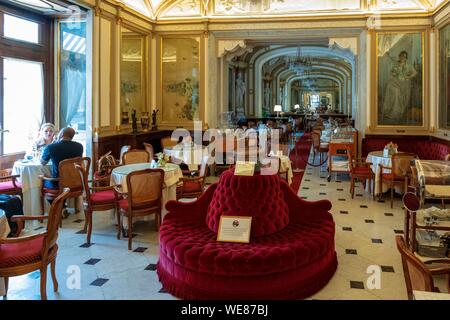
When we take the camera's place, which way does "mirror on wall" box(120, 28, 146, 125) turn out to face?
facing the viewer and to the right of the viewer

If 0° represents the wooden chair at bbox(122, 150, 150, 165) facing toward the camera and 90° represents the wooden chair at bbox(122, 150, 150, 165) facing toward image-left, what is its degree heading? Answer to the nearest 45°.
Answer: approximately 0°

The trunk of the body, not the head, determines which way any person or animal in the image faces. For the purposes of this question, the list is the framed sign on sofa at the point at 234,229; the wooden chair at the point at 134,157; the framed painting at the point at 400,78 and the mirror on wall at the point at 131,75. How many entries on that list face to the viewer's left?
0

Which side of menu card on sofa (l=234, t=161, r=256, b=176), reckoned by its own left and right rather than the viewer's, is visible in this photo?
front

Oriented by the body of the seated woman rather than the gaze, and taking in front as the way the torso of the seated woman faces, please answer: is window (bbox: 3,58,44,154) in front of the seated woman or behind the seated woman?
behind

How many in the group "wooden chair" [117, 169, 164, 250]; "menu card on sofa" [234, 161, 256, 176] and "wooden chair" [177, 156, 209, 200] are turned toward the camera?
1

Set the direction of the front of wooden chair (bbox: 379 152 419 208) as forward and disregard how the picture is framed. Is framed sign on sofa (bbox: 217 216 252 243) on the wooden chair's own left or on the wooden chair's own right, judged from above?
on the wooden chair's own left

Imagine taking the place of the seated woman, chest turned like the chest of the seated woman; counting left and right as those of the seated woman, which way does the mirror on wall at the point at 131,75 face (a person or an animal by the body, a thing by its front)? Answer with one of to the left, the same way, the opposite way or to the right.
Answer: the same way

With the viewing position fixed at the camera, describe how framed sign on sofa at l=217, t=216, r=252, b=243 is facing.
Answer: facing the viewer

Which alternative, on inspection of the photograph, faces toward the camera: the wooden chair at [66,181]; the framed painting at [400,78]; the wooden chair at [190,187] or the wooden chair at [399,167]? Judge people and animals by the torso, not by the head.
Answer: the framed painting

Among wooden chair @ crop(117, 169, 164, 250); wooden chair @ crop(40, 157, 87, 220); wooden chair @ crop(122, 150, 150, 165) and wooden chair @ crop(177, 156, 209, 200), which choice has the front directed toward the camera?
wooden chair @ crop(122, 150, 150, 165)

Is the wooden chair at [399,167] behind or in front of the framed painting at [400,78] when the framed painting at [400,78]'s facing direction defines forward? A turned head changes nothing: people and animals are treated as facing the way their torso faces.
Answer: in front
